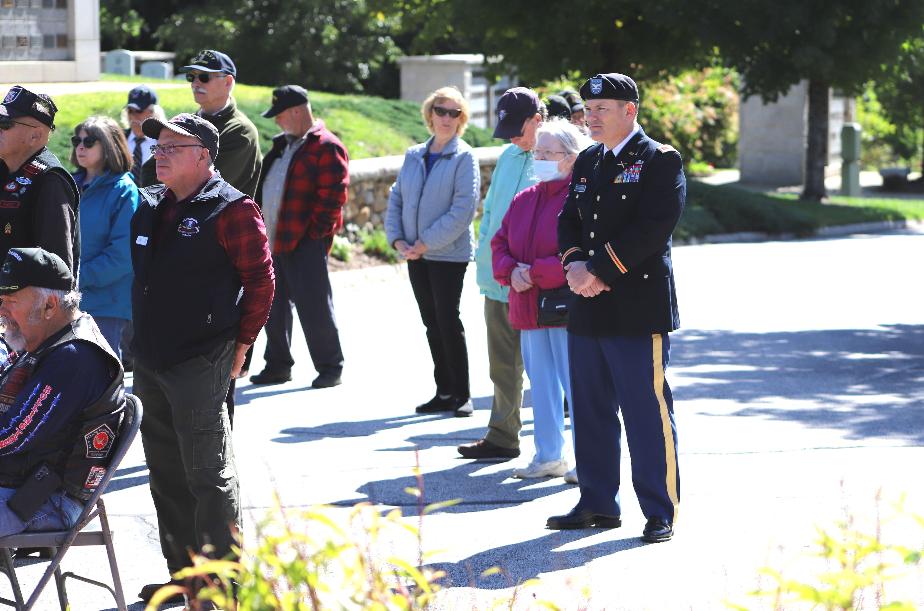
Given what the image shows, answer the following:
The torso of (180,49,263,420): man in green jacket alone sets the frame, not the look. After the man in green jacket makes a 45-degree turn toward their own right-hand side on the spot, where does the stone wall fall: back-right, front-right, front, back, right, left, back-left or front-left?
right

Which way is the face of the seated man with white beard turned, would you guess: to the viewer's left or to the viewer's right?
to the viewer's left

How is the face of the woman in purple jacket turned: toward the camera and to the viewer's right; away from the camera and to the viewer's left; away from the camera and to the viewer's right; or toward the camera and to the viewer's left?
toward the camera and to the viewer's left

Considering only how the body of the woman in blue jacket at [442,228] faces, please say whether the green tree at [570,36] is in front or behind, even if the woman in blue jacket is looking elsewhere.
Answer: behind

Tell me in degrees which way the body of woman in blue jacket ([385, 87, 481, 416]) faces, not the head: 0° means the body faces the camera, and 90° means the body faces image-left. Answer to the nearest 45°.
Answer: approximately 45°

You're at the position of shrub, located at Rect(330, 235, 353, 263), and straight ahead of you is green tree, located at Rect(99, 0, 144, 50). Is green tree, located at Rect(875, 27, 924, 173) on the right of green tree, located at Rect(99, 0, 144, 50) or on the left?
right

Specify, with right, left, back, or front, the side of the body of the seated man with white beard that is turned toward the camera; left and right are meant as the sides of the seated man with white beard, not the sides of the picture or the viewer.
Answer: left

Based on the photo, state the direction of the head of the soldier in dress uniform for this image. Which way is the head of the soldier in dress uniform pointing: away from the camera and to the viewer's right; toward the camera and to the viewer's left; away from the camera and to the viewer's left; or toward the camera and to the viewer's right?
toward the camera and to the viewer's left

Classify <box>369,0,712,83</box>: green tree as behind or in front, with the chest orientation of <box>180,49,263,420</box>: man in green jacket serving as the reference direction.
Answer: behind

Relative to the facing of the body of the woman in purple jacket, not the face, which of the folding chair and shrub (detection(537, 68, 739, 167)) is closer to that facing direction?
the folding chair

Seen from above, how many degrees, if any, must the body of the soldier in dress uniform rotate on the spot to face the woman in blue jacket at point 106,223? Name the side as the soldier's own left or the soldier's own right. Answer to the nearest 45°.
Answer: approximately 90° to the soldier's own right
